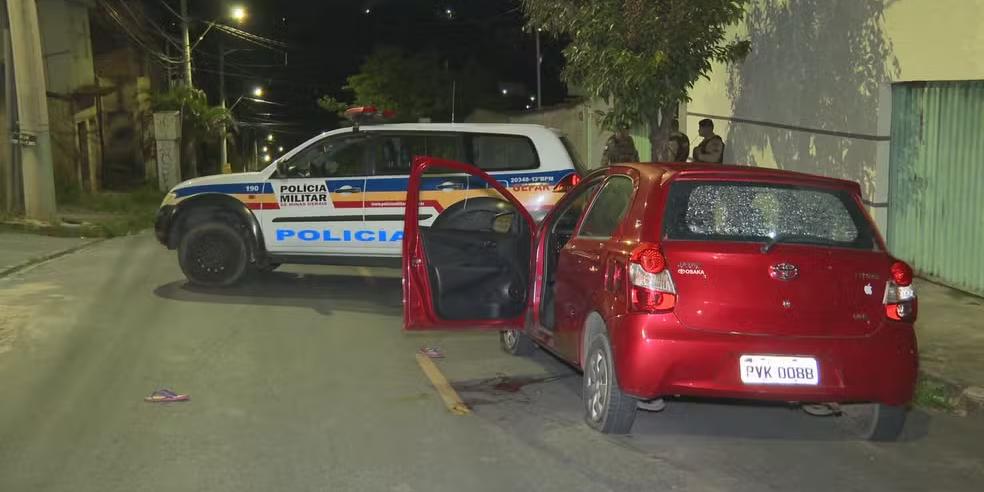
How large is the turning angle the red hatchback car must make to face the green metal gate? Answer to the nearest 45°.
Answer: approximately 90° to its right

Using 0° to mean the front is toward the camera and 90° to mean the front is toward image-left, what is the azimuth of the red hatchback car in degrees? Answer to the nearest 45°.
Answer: approximately 135°

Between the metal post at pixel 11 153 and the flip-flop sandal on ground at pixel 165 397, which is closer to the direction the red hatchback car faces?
the metal post

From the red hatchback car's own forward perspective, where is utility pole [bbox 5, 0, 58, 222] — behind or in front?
in front

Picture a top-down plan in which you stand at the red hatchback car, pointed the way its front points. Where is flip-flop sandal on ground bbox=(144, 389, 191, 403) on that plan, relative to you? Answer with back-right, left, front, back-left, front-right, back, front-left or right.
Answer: front-left

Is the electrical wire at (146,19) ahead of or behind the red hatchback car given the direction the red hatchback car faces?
ahead

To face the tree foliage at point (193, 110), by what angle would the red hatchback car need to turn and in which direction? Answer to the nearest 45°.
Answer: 0° — it already faces it

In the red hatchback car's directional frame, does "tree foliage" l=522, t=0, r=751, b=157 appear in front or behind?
in front

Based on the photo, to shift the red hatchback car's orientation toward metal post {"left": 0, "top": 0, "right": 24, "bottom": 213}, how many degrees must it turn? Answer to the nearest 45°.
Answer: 0° — it already faces it

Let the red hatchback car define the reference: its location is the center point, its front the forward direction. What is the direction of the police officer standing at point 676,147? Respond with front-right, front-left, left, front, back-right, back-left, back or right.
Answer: front-right
